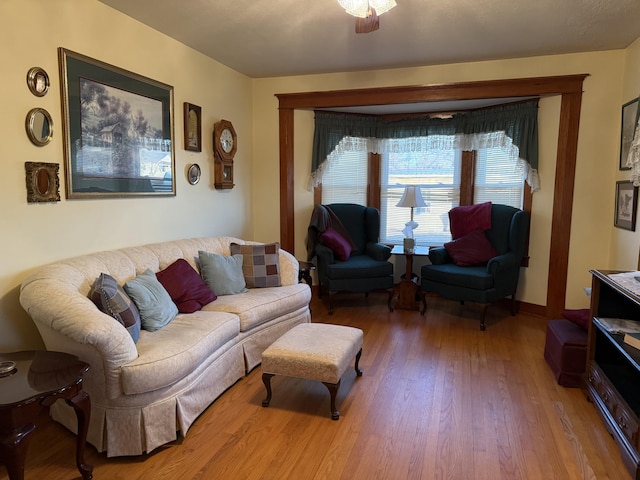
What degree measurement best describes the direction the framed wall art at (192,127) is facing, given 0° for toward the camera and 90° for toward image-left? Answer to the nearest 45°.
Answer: approximately 315°

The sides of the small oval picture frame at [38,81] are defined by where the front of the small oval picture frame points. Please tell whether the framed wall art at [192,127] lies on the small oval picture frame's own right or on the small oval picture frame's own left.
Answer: on the small oval picture frame's own left

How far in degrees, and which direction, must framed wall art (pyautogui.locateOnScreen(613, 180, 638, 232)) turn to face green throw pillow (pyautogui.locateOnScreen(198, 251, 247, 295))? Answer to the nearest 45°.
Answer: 0° — it already faces it

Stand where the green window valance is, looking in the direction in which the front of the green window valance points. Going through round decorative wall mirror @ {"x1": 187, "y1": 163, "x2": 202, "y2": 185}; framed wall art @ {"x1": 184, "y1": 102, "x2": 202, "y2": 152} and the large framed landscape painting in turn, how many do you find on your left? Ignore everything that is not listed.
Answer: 0

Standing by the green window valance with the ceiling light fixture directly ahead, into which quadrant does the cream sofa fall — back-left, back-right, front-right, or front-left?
front-right

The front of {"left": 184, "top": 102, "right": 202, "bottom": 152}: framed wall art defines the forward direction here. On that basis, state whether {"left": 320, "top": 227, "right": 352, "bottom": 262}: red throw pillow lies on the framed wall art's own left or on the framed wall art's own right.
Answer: on the framed wall art's own left

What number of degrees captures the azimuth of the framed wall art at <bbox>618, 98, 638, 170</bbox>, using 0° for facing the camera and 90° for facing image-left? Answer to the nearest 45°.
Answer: approximately 45°

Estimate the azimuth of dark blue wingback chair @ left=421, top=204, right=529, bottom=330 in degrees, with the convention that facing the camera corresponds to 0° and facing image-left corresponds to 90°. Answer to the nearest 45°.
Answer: approximately 45°

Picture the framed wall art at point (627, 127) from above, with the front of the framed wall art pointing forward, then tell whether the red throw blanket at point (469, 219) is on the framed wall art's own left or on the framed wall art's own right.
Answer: on the framed wall art's own right

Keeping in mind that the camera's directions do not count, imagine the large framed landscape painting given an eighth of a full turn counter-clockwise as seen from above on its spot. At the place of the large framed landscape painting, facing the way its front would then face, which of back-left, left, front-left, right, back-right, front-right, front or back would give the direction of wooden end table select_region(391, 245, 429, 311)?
front

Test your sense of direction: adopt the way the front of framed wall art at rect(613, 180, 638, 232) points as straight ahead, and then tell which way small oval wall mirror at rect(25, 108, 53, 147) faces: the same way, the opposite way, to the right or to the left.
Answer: the opposite way

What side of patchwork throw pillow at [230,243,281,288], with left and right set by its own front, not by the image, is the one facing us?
front

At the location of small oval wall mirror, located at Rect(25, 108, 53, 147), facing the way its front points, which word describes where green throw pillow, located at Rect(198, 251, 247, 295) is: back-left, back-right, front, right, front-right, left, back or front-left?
front-left

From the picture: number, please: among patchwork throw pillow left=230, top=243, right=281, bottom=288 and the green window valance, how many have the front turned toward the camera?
2

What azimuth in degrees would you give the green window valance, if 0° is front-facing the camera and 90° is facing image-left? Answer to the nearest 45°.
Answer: approximately 0°

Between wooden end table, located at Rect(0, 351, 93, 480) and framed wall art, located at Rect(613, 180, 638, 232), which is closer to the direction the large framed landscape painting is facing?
the framed wall art

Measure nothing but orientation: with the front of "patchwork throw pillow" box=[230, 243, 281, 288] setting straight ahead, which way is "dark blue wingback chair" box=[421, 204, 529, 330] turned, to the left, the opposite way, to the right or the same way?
to the right

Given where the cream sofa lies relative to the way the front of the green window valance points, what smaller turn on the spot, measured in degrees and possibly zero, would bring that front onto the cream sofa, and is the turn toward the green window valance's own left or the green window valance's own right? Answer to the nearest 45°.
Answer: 0° — it already faces it
